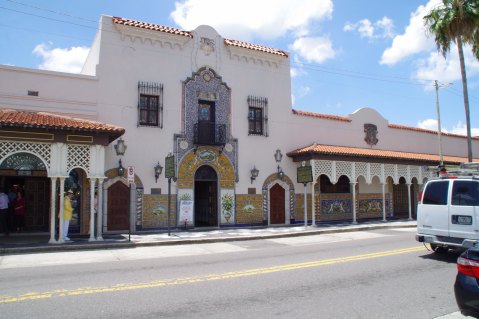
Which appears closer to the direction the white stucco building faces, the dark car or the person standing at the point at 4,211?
the dark car

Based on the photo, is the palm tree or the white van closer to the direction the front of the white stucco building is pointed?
the white van

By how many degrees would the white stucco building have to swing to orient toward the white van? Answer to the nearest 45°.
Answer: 0° — it already faces it

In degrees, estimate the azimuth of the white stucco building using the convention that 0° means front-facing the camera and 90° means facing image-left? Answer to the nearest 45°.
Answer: approximately 315°

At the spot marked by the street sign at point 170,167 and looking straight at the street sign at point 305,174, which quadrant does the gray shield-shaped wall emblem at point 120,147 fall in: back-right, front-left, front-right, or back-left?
back-left

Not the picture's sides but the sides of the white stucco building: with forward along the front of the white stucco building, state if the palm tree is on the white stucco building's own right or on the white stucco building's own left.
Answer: on the white stucco building's own left
